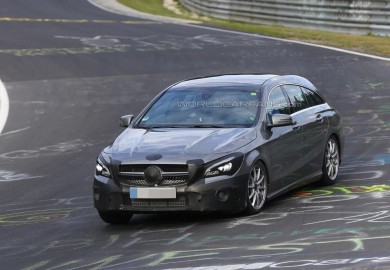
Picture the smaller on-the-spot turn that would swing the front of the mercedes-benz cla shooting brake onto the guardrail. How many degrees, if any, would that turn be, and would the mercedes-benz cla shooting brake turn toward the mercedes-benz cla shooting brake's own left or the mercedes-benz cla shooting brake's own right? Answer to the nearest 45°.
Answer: approximately 135° to the mercedes-benz cla shooting brake's own right

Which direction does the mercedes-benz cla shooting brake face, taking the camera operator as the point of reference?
facing the viewer and to the left of the viewer
